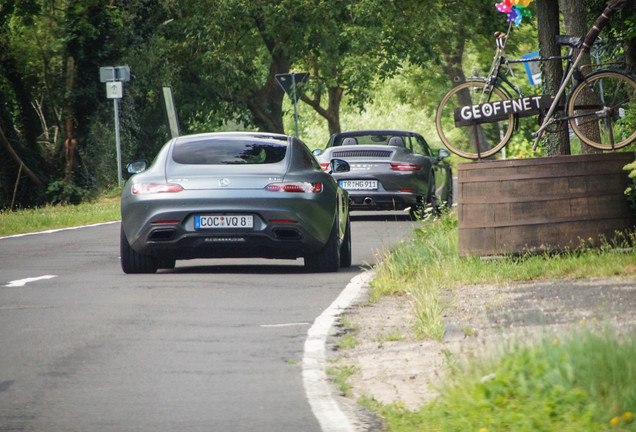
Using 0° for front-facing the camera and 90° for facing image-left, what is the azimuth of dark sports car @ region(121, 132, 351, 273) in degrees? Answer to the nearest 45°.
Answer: approximately 180°

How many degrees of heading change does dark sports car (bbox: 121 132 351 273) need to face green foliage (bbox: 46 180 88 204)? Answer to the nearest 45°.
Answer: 0° — it already faces it

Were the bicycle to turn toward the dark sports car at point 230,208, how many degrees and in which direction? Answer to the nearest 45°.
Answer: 0° — it already faces it

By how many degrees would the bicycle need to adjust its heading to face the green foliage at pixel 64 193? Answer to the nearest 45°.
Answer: approximately 45° to its right

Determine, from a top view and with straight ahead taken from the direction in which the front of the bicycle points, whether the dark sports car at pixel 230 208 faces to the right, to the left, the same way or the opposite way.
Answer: to the right

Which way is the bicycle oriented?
to the viewer's left

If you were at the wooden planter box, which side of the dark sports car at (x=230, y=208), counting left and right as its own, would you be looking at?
right

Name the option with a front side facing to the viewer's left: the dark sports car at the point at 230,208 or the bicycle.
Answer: the bicycle
